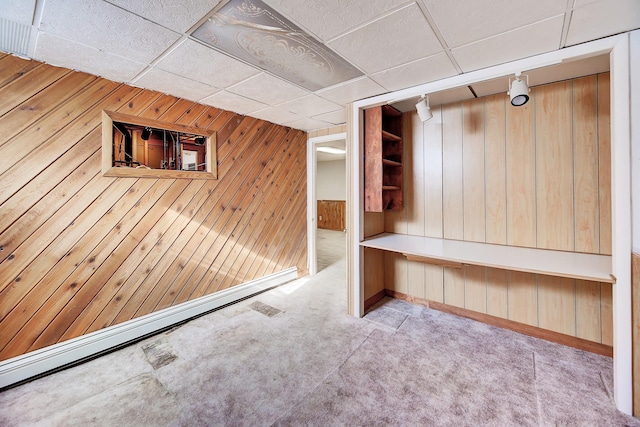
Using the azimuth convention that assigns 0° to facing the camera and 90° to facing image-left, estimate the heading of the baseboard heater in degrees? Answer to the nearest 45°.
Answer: approximately 315°

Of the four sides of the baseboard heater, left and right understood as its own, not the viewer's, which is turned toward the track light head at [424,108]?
front

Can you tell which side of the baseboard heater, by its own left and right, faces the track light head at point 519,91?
front

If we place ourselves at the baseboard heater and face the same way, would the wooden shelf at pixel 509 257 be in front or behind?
in front

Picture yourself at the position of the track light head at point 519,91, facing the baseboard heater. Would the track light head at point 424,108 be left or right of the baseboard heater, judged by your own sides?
right
